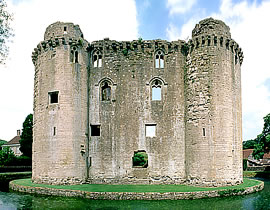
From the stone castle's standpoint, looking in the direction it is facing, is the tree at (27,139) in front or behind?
behind

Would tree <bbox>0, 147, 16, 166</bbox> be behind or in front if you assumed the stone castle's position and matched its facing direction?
behind

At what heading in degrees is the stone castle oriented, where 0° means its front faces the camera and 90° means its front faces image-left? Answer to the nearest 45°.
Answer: approximately 0°

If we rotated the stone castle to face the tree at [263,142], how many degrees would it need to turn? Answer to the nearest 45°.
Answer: approximately 135° to its left
